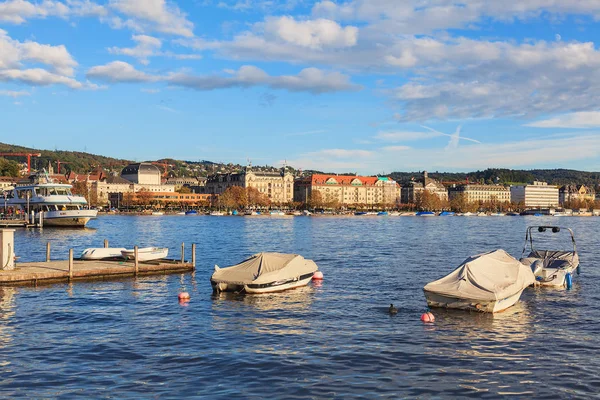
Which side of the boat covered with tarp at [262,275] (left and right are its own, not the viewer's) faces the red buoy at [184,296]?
back

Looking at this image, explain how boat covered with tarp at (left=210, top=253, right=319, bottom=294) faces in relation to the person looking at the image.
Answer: facing away from the viewer and to the right of the viewer

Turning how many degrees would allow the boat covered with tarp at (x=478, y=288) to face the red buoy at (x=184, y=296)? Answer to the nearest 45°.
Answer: approximately 135° to its left

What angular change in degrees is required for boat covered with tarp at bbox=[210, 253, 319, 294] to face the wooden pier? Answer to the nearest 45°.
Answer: approximately 135° to its left

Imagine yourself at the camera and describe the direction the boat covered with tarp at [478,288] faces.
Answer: facing away from the viewer and to the right of the viewer

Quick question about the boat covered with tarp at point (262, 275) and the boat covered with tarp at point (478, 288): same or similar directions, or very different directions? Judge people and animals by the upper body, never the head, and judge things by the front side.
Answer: same or similar directions

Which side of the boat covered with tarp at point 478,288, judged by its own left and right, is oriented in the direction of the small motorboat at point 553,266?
front

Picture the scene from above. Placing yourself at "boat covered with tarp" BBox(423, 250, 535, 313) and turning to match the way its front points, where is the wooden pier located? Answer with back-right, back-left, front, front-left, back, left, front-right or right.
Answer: back-left

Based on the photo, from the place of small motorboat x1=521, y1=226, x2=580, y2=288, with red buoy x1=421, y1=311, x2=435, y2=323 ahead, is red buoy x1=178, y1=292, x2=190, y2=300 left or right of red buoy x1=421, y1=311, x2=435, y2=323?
right

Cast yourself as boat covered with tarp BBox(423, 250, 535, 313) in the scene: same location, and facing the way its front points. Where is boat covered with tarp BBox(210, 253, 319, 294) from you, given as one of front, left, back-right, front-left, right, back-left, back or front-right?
back-left

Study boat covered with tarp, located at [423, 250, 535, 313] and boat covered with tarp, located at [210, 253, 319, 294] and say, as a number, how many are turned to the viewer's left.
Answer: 0

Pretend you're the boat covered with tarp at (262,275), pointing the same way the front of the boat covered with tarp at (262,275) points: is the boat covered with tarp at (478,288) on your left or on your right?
on your right

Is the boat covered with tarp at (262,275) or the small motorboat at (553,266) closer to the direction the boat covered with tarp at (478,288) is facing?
the small motorboat
